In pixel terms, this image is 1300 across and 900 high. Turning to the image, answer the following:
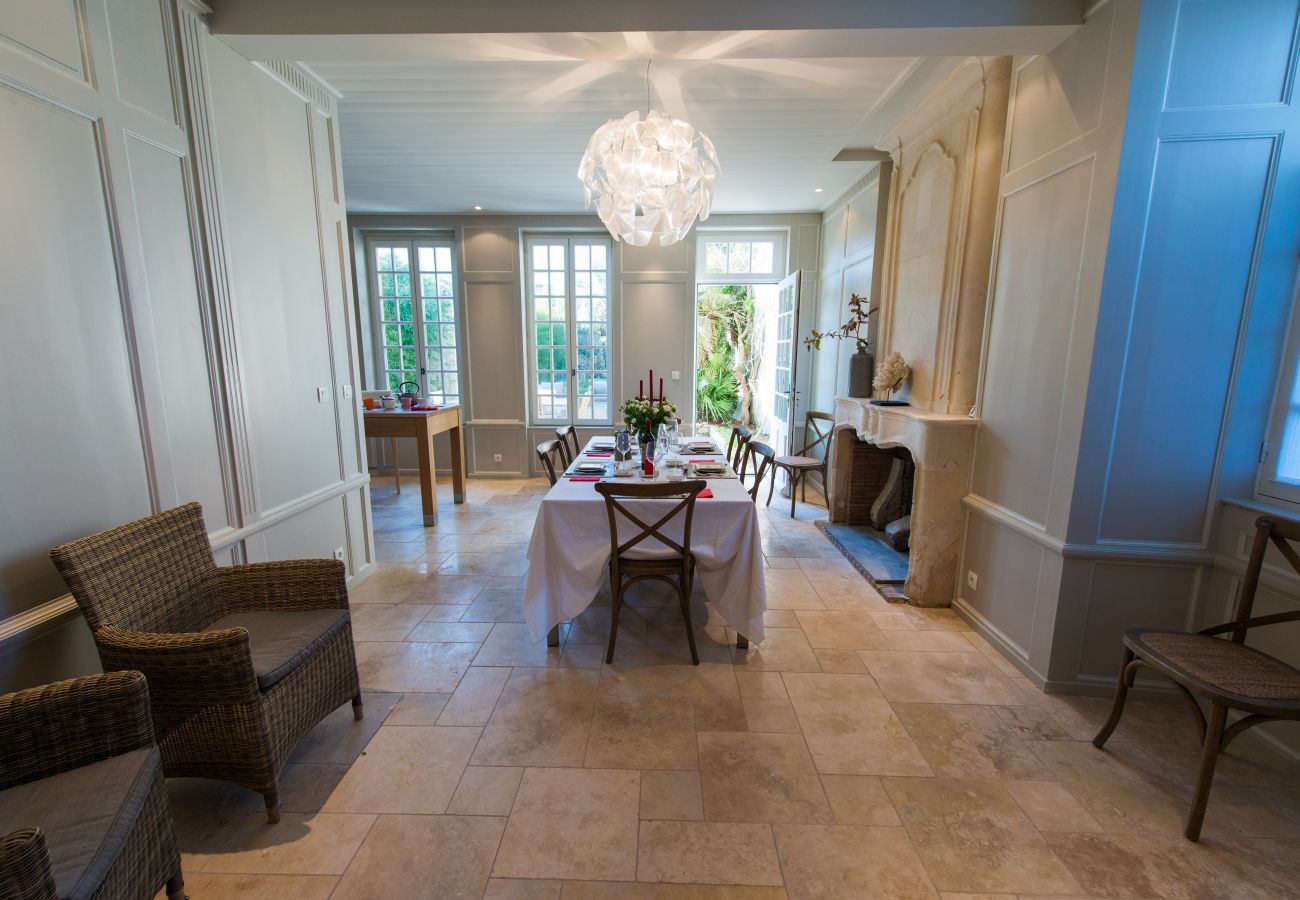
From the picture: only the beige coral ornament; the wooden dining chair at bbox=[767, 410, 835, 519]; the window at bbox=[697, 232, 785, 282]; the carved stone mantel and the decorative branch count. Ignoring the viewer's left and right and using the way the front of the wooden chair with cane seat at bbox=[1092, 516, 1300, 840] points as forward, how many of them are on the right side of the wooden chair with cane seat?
5

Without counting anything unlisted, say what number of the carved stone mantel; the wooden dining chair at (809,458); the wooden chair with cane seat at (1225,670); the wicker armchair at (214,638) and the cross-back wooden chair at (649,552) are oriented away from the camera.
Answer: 1

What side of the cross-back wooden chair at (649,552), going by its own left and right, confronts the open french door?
front

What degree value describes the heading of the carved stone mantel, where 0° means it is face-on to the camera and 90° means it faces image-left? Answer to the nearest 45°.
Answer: approximately 45°

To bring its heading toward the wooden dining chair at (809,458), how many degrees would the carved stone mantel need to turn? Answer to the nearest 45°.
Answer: approximately 90° to its right

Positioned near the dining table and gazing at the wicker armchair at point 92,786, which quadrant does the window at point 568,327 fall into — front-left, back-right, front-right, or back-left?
back-right

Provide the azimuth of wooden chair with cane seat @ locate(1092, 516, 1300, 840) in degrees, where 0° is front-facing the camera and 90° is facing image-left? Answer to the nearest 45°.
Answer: approximately 45°

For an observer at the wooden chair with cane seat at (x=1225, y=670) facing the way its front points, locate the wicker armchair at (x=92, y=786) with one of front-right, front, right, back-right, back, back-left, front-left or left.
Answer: front

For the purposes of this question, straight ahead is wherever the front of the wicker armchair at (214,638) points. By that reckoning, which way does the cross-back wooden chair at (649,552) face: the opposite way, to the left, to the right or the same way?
to the left

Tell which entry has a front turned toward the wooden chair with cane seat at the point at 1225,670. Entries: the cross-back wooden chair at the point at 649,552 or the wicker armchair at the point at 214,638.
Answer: the wicker armchair

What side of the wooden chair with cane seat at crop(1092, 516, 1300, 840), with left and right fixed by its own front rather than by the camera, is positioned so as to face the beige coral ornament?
right

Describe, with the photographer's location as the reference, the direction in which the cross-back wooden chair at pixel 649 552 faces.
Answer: facing away from the viewer

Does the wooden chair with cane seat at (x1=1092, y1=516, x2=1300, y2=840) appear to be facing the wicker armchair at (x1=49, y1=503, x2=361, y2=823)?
yes

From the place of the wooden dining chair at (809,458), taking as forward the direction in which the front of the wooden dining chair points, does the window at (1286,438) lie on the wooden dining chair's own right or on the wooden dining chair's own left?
on the wooden dining chair's own left

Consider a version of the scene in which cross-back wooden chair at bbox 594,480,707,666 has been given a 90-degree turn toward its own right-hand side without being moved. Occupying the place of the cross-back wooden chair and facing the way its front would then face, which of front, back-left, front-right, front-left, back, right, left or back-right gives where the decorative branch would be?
front-left

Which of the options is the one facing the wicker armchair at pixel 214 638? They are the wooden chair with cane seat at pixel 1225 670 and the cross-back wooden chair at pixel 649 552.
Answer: the wooden chair with cane seat

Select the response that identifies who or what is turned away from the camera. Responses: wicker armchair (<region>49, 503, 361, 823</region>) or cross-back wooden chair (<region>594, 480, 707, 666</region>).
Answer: the cross-back wooden chair

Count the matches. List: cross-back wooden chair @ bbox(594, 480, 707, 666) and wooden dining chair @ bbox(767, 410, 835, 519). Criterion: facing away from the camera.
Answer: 1

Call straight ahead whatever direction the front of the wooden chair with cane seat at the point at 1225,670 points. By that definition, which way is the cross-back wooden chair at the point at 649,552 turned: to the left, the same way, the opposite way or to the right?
to the right

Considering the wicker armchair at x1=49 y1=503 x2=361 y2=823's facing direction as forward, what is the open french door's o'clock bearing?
The open french door is roughly at 10 o'clock from the wicker armchair.
